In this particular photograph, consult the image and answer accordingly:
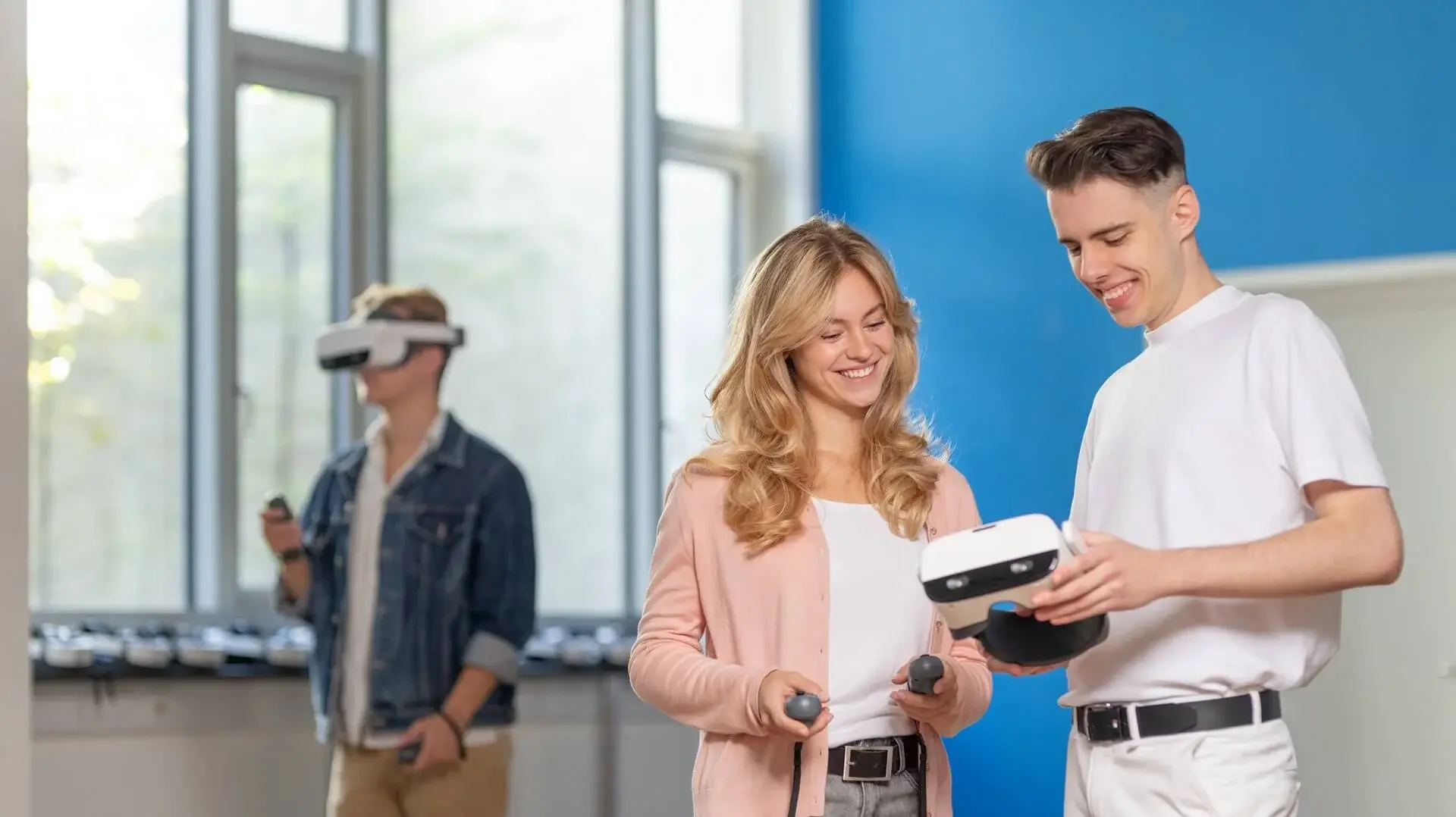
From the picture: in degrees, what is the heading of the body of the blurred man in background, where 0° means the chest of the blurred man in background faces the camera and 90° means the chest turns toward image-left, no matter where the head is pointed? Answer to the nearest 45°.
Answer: approximately 45°

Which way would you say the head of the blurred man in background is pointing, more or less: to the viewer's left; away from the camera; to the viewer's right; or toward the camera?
to the viewer's left

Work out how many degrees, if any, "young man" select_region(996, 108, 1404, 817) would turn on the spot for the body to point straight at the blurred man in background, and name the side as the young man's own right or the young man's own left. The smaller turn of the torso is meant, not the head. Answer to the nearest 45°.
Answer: approximately 90° to the young man's own right

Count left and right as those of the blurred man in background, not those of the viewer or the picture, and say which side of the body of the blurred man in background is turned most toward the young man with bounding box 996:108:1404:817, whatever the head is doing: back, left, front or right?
left

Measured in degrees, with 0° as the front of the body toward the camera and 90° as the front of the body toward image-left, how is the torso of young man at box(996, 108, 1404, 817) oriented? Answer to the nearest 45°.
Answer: approximately 45°

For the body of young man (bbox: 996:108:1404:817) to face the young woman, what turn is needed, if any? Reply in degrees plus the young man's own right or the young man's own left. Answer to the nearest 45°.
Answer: approximately 45° to the young man's own right

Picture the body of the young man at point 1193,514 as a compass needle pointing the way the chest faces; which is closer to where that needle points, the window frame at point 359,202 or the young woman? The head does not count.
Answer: the young woman

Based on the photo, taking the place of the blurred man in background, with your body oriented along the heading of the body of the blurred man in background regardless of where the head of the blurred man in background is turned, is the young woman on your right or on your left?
on your left

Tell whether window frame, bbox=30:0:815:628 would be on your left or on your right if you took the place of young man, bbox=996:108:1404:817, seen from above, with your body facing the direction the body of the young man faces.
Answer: on your right
